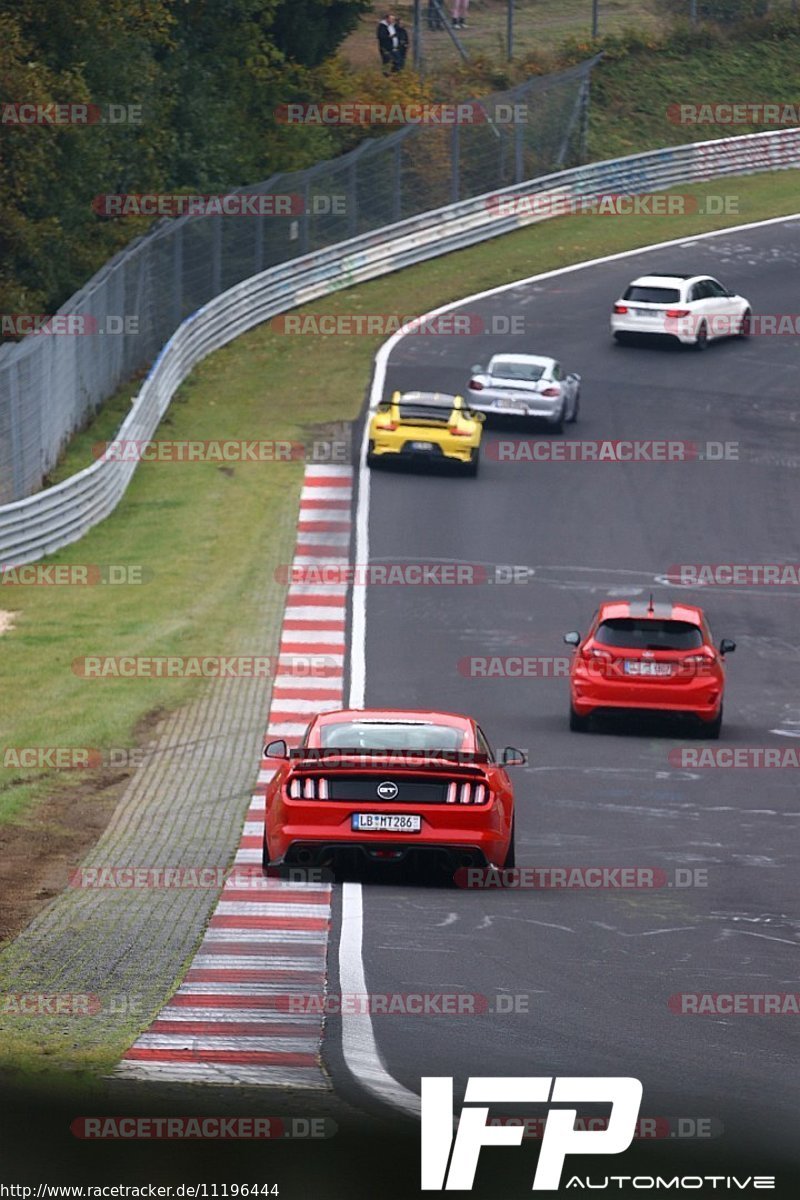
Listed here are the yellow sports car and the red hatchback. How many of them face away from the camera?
2

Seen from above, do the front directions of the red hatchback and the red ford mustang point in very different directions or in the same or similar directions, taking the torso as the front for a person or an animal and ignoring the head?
same or similar directions

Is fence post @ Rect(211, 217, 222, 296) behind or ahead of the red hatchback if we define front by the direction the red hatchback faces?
ahead

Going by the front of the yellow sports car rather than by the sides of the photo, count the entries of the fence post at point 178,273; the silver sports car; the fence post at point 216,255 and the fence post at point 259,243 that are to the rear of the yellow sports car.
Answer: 0

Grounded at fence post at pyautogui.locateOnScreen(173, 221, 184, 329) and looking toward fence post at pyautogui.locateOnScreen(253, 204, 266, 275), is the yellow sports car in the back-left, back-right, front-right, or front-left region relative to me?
back-right

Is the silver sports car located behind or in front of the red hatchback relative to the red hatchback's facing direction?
in front

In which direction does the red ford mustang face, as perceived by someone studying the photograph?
facing away from the viewer

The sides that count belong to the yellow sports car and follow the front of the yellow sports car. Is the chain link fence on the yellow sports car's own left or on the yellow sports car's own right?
on the yellow sports car's own left

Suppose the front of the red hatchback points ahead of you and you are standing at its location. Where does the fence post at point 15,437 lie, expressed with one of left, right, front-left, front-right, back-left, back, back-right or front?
front-left

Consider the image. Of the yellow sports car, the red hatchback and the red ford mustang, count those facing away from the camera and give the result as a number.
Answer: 3

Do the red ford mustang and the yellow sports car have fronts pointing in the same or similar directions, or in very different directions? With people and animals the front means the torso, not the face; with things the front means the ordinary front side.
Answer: same or similar directions

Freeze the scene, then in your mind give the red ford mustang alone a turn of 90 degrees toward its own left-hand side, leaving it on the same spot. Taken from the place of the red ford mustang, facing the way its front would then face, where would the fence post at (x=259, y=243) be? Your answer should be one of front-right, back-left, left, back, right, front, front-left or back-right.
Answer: right

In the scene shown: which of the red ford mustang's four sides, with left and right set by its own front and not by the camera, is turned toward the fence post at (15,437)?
front

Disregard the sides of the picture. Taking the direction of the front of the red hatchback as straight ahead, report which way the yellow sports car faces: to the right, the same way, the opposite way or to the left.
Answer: the same way

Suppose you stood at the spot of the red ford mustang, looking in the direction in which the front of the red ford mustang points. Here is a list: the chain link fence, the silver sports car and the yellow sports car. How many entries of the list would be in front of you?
3

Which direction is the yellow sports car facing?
away from the camera

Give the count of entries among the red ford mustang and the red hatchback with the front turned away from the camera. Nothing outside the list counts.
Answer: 2

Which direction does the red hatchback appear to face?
away from the camera

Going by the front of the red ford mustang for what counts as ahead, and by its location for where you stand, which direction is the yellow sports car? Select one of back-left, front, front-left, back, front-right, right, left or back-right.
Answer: front
